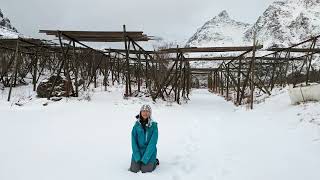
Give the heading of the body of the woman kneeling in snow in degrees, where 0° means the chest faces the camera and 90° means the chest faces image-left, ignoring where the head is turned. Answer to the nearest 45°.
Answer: approximately 0°
